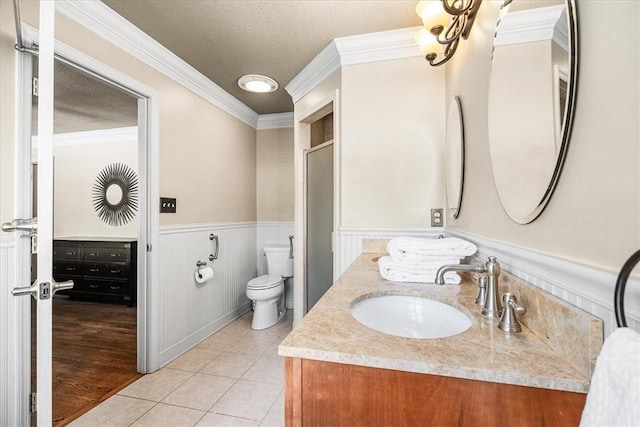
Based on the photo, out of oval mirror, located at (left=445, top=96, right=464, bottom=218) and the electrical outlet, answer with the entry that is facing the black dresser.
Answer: the oval mirror

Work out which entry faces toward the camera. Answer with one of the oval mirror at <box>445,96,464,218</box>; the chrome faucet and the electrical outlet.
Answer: the electrical outlet

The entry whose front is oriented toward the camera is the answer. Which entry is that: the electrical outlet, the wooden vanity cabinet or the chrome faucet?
the electrical outlet

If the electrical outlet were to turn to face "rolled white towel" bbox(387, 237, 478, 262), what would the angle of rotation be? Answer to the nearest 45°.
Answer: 0° — it already faces it

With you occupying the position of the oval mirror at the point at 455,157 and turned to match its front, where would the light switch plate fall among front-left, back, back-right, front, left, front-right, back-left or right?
front

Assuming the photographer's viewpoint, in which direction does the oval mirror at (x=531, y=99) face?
facing the viewer and to the left of the viewer

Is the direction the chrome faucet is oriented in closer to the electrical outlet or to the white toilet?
the white toilet

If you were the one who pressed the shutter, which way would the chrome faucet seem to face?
facing to the left of the viewer

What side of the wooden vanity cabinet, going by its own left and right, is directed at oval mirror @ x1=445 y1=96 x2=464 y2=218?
right

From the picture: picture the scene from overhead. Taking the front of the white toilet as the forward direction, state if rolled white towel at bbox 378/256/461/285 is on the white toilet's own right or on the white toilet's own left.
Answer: on the white toilet's own left

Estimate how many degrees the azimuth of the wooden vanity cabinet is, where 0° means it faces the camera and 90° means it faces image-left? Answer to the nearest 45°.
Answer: approximately 90°

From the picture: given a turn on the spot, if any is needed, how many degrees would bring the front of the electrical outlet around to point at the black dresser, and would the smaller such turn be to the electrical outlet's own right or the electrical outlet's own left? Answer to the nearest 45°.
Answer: approximately 90° to the electrical outlet's own right

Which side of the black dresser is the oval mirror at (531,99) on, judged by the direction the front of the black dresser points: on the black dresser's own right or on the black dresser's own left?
on the black dresser's own left

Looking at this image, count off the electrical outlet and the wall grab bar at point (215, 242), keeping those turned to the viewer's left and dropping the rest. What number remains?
0

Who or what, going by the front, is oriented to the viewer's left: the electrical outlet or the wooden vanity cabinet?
the wooden vanity cabinet

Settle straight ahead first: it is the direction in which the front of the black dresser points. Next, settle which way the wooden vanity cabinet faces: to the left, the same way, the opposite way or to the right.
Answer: to the right
